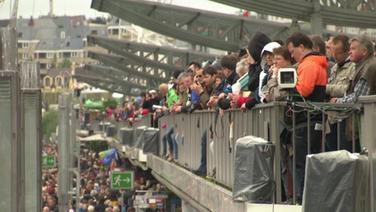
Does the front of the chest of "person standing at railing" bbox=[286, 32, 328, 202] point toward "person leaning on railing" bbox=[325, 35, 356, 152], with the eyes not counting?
no

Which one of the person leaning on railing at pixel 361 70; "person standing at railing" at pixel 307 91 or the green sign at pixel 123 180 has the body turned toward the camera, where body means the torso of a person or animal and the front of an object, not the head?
the green sign

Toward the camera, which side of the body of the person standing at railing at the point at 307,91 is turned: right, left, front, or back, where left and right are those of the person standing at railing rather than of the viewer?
left

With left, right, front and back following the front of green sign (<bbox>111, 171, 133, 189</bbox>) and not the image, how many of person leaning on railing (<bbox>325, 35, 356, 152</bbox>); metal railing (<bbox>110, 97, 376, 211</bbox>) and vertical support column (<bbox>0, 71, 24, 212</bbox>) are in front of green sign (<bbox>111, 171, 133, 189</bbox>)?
3

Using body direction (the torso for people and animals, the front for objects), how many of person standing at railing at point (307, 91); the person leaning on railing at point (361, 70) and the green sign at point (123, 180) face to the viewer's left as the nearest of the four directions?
2

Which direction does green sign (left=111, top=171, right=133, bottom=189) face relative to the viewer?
toward the camera

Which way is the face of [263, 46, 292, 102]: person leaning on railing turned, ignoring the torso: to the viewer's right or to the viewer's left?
to the viewer's left

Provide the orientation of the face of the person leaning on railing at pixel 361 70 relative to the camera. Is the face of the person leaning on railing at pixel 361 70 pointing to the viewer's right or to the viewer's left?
to the viewer's left

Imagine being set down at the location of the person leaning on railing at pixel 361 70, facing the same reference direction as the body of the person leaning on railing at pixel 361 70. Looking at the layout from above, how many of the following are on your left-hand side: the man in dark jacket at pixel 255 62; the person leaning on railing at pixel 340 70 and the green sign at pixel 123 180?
0

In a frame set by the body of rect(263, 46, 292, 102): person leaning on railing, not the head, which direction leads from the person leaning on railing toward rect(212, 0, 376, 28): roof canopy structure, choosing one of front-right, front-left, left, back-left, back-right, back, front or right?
back-right

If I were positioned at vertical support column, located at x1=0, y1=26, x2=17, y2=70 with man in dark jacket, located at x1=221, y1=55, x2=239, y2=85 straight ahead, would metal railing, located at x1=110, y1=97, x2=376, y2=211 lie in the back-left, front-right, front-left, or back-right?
front-right

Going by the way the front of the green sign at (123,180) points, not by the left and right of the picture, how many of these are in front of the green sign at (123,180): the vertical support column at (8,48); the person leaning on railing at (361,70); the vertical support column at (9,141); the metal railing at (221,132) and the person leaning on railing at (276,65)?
5

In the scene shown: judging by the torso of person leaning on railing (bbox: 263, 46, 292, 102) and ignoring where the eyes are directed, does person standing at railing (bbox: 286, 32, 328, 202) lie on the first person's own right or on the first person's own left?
on the first person's own left

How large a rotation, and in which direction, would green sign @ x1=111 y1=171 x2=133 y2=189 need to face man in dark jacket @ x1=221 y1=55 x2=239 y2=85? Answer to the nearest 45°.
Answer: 0° — it already faces them

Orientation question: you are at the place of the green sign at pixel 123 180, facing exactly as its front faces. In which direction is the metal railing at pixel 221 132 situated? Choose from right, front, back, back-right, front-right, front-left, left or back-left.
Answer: front

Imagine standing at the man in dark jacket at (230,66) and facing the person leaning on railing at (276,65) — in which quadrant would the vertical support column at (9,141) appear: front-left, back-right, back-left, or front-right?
front-right
